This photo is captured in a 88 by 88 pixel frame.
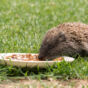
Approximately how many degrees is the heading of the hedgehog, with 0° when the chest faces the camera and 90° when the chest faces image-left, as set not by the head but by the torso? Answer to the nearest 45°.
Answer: approximately 90°
